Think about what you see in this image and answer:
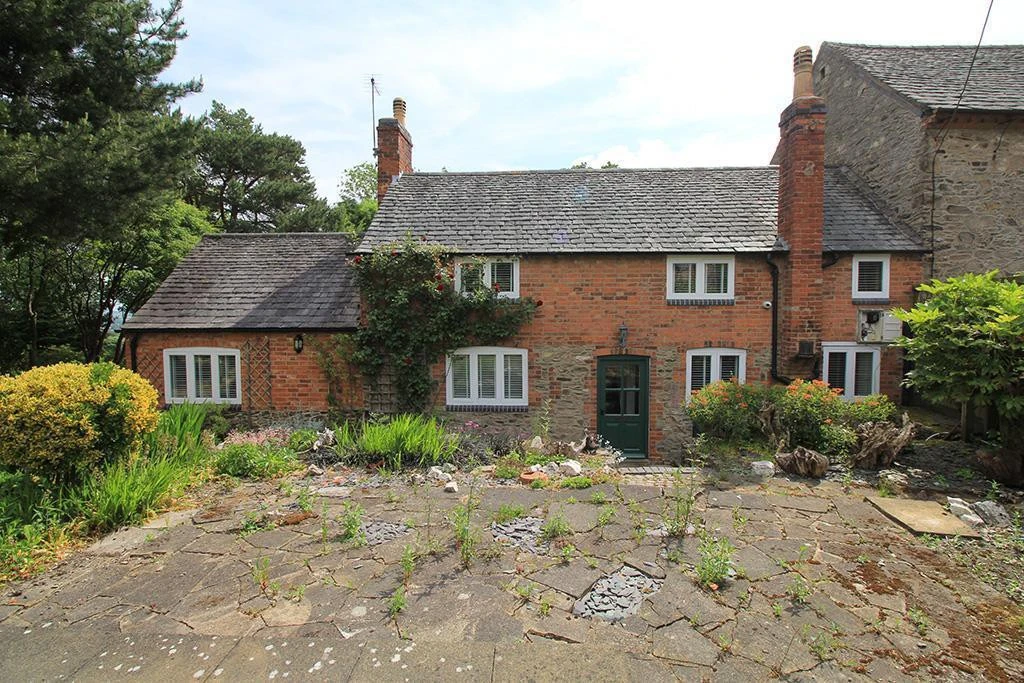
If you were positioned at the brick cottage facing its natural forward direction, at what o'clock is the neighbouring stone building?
The neighbouring stone building is roughly at 9 o'clock from the brick cottage.

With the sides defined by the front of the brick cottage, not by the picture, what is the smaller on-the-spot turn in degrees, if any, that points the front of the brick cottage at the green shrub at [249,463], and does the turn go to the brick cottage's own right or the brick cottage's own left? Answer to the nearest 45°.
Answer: approximately 45° to the brick cottage's own right

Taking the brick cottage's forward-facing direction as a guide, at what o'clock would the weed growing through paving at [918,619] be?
The weed growing through paving is roughly at 12 o'clock from the brick cottage.

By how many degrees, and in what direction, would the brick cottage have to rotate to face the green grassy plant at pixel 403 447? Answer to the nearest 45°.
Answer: approximately 45° to its right

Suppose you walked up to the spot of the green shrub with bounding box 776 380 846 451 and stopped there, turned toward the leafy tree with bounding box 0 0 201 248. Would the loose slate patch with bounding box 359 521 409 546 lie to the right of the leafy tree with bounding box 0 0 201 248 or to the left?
left

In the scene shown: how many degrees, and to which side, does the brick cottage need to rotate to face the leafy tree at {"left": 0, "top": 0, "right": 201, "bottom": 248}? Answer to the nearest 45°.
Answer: approximately 90° to its right

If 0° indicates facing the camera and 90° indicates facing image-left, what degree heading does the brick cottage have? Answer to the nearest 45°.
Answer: approximately 0°
